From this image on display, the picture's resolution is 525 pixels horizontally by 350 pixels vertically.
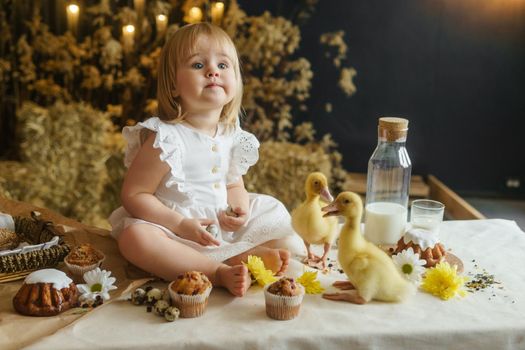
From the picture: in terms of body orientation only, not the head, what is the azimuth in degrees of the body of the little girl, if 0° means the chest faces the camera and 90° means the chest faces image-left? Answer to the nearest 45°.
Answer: approximately 315°

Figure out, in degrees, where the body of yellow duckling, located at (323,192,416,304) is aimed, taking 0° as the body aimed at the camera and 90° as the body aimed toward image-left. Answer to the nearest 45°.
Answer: approximately 90°

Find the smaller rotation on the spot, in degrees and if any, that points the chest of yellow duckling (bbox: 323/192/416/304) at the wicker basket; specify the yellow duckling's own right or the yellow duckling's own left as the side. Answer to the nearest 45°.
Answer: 0° — it already faces it

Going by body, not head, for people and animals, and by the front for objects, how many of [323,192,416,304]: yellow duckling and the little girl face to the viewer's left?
1
